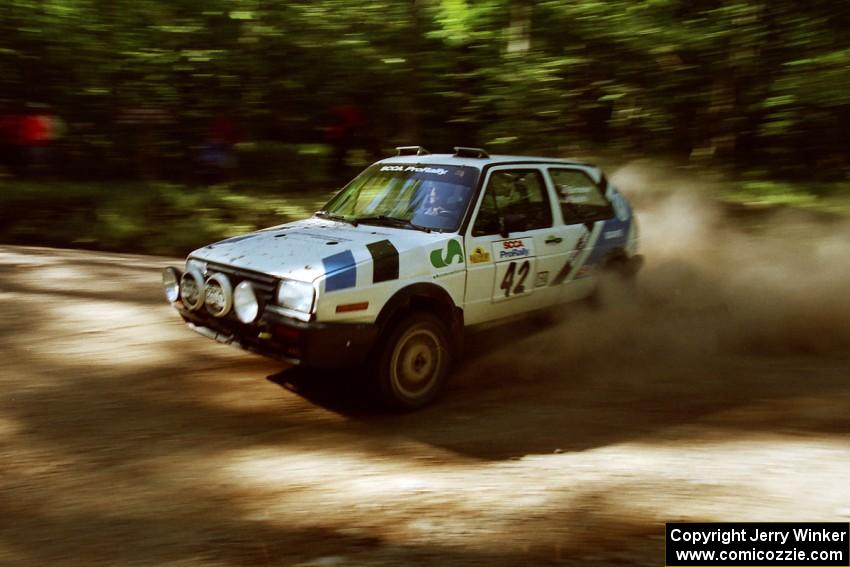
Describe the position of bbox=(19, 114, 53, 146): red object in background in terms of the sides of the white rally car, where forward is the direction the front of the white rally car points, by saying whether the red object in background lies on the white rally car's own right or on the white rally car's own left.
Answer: on the white rally car's own right

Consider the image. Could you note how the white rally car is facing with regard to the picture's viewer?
facing the viewer and to the left of the viewer

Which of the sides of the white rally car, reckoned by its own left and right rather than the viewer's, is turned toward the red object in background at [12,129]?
right
